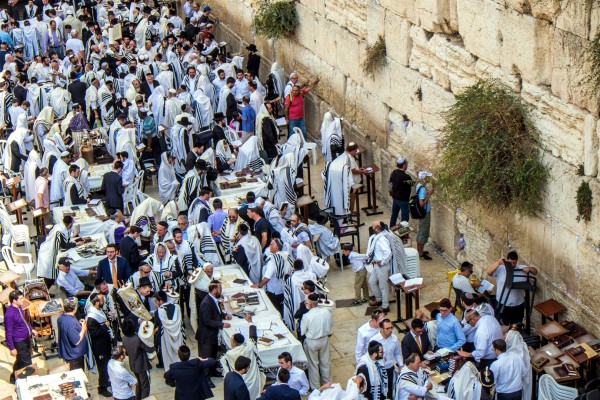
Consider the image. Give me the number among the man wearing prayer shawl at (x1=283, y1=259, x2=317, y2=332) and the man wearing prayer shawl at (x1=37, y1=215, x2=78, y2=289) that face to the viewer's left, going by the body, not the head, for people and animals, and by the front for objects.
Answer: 0

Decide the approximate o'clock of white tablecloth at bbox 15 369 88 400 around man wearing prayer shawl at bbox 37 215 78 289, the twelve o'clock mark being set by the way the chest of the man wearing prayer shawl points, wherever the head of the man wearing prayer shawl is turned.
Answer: The white tablecloth is roughly at 3 o'clock from the man wearing prayer shawl.

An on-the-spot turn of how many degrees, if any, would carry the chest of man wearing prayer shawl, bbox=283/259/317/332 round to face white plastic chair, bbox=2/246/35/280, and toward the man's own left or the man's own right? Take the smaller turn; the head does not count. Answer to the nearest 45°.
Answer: approximately 90° to the man's own left

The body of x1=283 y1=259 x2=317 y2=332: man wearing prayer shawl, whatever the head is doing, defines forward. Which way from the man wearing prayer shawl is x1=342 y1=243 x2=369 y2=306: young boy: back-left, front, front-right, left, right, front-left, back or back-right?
front

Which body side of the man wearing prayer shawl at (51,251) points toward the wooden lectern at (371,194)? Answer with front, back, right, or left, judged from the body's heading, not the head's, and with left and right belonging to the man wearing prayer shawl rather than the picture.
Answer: front

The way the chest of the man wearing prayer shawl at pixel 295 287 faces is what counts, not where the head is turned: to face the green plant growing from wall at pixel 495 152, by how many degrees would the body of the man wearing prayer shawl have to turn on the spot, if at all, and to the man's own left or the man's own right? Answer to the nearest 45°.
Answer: approximately 45° to the man's own right

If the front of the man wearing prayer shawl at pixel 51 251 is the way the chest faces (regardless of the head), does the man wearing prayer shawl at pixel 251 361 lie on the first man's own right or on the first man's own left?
on the first man's own right

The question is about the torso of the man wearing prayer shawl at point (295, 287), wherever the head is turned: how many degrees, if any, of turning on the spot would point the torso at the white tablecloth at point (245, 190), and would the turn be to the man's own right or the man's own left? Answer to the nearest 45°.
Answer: approximately 45° to the man's own left

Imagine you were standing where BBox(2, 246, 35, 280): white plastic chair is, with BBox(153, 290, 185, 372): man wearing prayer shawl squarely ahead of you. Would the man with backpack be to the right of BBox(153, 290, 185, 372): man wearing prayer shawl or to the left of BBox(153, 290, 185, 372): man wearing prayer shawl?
left

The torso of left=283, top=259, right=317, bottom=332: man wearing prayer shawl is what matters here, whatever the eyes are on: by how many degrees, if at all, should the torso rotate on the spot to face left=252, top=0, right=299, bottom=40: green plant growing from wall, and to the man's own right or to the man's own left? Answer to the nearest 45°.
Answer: approximately 45° to the man's own left

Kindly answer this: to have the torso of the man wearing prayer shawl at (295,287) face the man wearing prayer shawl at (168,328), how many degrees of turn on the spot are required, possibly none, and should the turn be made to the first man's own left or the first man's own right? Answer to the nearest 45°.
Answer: approximately 135° to the first man's own left

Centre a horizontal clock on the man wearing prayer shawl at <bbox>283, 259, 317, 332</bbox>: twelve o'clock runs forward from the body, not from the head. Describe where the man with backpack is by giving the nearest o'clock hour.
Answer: The man with backpack is roughly at 12 o'clock from the man wearing prayer shawl.

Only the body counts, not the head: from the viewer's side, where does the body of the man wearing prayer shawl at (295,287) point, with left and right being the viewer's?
facing away from the viewer and to the right of the viewer

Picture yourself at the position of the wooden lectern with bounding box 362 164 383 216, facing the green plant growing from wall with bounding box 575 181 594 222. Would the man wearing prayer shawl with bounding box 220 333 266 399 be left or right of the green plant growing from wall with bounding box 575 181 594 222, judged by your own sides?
right
